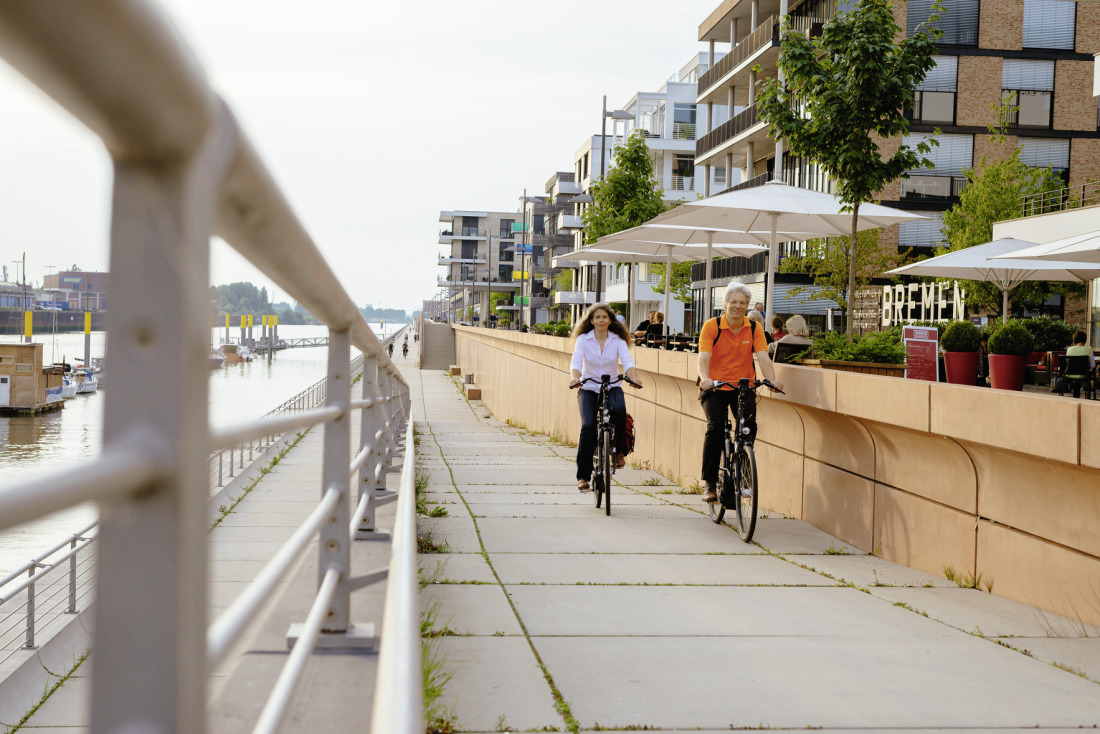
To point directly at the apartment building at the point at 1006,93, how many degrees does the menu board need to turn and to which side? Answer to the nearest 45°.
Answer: approximately 180°

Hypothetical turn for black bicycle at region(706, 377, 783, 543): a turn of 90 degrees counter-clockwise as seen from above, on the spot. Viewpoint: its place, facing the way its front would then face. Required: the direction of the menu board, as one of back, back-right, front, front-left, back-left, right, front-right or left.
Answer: front-left

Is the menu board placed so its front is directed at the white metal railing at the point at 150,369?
yes

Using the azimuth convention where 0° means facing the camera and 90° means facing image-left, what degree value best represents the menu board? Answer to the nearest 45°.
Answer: approximately 0°

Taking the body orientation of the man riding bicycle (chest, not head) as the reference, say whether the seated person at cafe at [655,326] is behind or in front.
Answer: behind

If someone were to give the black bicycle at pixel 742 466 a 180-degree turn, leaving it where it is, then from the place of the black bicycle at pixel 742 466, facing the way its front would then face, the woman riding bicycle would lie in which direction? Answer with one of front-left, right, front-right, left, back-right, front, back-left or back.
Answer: front-left

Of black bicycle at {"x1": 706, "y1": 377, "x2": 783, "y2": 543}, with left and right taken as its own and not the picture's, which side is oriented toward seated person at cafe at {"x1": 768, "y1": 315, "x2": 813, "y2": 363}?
back

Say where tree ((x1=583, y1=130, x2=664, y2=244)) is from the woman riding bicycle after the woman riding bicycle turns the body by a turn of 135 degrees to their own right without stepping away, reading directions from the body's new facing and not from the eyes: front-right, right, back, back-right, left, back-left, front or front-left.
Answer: front-right

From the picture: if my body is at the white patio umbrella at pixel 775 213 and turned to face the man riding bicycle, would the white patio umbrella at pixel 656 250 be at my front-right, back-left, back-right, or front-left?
back-right

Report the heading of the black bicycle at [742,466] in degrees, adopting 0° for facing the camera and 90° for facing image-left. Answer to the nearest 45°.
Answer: approximately 0°

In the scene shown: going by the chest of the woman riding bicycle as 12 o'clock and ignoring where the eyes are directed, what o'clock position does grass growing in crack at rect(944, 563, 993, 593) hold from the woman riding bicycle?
The grass growing in crack is roughly at 11 o'clock from the woman riding bicycle.
